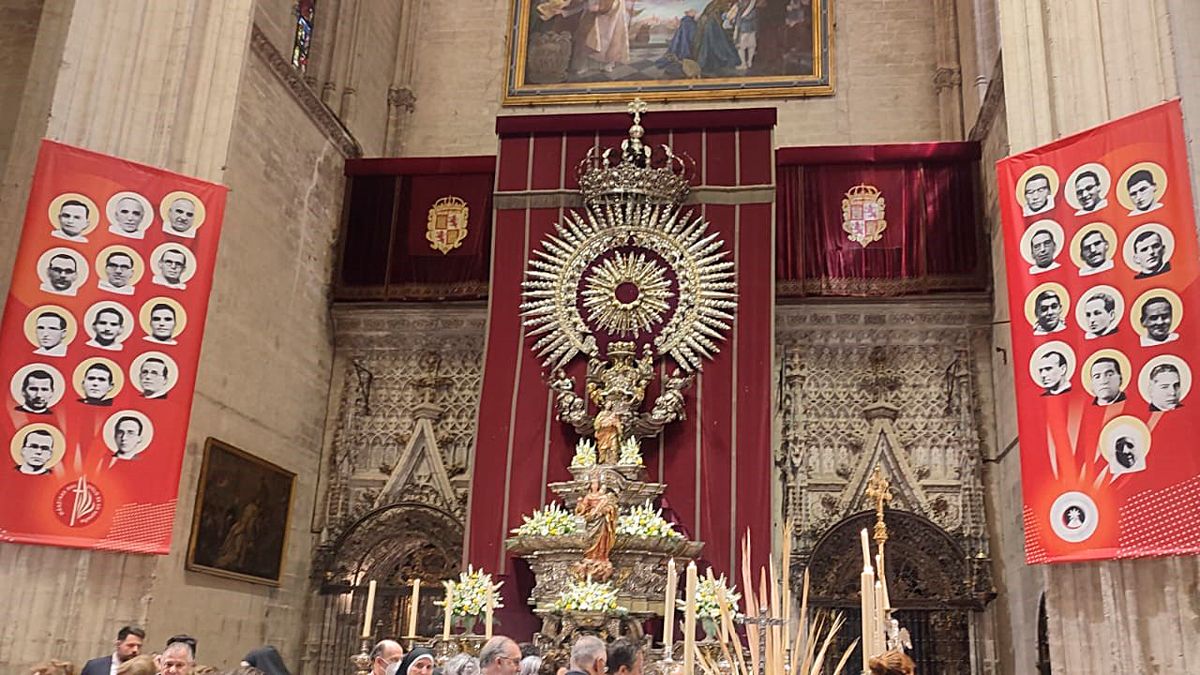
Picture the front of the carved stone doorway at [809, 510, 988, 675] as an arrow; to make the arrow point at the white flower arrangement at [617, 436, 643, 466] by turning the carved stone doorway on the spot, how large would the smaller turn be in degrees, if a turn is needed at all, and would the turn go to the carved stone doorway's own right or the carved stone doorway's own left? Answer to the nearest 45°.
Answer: approximately 45° to the carved stone doorway's own right

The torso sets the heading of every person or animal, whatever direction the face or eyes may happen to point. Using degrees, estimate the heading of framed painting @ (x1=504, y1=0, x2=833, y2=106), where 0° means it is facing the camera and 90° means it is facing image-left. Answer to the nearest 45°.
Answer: approximately 0°

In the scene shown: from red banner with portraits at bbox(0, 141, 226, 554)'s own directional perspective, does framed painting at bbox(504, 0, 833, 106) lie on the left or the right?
on its left

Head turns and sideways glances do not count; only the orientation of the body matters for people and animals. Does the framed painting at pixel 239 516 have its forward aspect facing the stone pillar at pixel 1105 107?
yes

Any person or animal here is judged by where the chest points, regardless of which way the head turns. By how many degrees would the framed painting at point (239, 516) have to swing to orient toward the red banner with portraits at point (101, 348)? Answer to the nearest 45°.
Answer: approximately 45° to its right

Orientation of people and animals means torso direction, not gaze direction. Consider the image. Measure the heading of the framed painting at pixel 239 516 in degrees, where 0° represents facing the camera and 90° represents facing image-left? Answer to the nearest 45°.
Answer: approximately 315°
